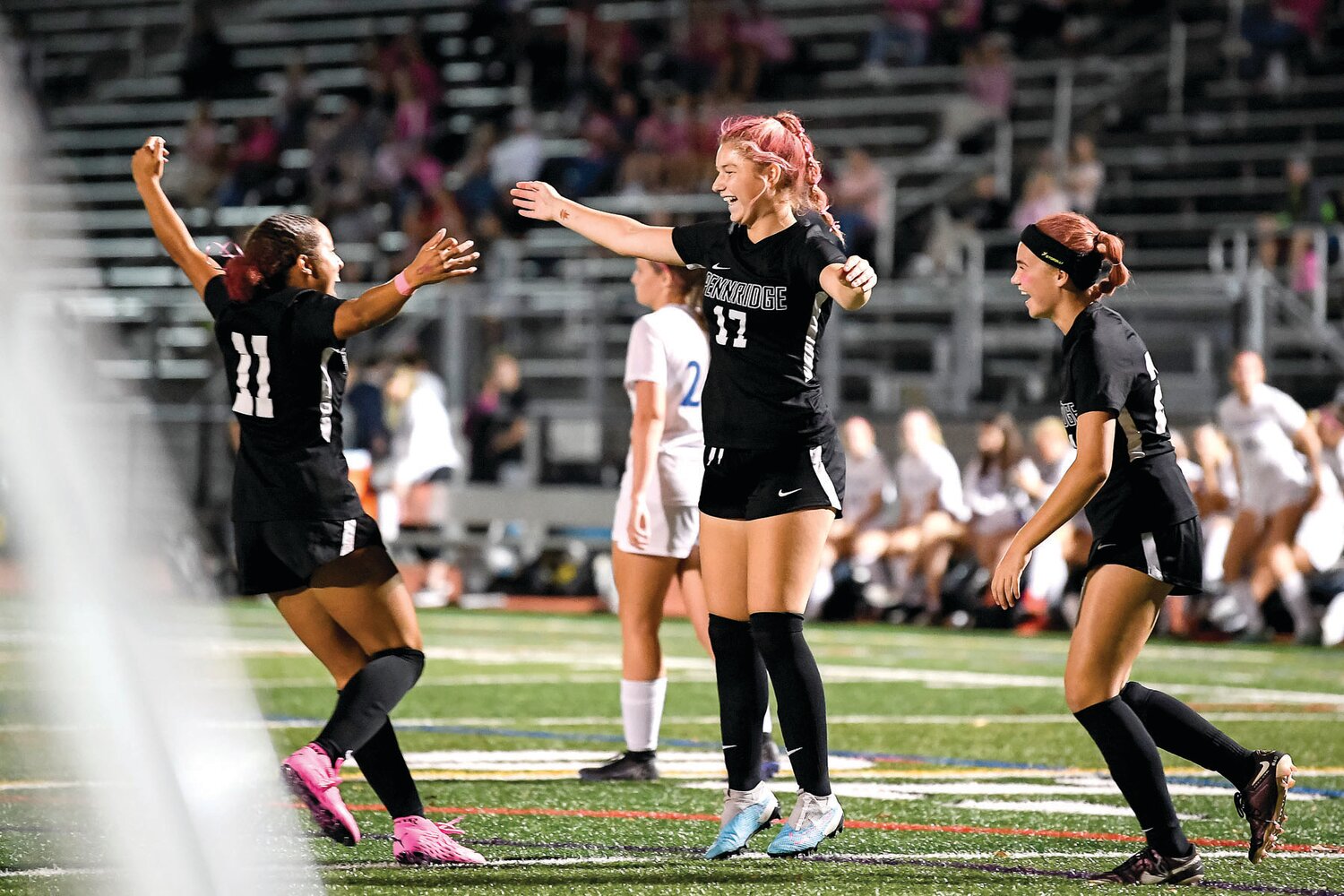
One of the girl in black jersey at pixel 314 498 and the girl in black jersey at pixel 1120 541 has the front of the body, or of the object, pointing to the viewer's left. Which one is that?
the girl in black jersey at pixel 1120 541

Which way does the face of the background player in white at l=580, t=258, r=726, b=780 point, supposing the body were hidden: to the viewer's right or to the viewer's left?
to the viewer's left

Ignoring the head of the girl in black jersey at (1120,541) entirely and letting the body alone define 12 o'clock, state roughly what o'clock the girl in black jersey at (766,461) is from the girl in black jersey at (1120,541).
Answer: the girl in black jersey at (766,461) is roughly at 12 o'clock from the girl in black jersey at (1120,541).

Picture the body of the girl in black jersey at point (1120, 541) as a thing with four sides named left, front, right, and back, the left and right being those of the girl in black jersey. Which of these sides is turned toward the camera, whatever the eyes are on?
left

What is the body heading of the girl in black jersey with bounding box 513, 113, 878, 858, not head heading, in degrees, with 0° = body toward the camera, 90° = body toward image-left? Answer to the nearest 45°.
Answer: approximately 45°

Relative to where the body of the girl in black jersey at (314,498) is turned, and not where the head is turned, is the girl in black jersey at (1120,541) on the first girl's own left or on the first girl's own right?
on the first girl's own right

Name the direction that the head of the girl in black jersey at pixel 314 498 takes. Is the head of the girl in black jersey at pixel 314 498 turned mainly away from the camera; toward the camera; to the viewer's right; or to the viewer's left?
to the viewer's right

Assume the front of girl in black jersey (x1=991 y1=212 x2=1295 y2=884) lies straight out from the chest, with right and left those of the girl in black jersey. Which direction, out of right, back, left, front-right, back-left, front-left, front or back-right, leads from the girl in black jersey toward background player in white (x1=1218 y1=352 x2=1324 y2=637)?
right

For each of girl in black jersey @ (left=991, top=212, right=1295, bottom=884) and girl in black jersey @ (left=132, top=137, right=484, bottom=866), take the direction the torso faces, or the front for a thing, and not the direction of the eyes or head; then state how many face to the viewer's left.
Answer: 1

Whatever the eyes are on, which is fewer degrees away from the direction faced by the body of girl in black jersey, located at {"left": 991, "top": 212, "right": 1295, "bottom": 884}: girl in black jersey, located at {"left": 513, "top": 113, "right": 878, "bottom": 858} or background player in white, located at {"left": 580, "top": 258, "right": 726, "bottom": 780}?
the girl in black jersey

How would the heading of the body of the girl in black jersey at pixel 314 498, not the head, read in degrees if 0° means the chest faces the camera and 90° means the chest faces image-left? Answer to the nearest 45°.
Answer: approximately 225°
